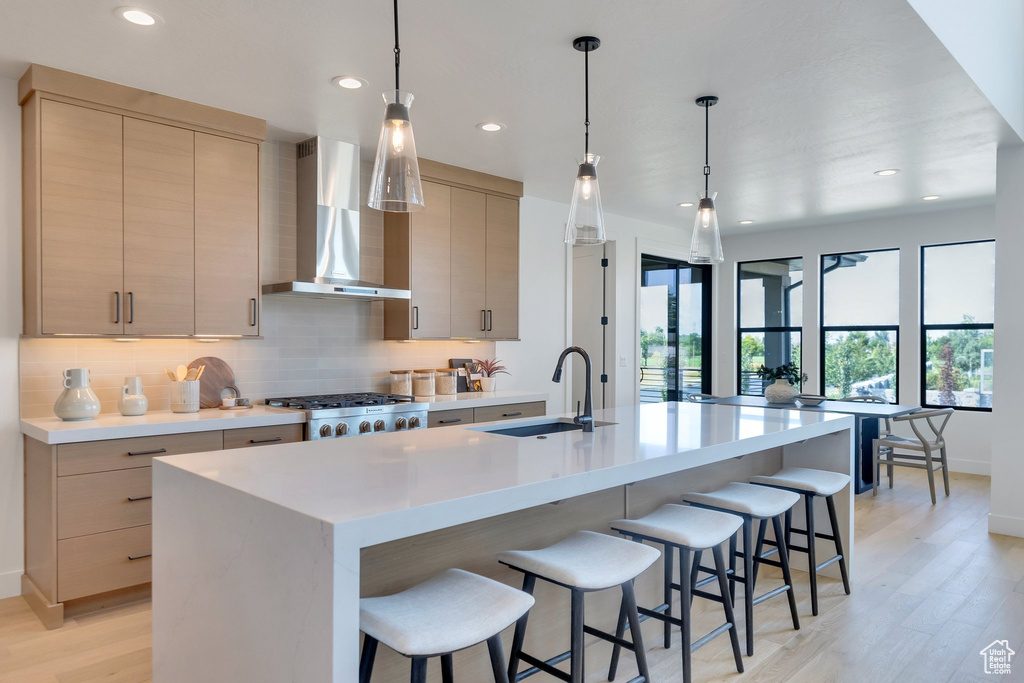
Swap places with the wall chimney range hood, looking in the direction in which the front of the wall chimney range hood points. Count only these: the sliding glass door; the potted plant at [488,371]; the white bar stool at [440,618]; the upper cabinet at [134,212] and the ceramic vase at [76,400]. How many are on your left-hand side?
2

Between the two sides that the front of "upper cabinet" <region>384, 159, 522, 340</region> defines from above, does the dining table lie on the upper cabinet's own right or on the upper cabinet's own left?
on the upper cabinet's own left

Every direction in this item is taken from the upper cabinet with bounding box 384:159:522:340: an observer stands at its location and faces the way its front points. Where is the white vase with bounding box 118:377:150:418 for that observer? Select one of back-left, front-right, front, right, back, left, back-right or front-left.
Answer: right

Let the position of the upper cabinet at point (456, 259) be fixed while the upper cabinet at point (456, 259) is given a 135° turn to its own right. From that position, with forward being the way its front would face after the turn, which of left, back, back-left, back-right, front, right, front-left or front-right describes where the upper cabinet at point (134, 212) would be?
front-left

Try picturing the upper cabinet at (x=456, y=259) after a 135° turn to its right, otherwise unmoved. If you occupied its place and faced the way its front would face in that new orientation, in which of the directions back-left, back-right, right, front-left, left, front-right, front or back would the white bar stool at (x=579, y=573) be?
left

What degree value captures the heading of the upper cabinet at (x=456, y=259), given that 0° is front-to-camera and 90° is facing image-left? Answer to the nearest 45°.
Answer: approximately 315°

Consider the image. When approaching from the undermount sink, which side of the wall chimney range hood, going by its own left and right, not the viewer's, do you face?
front

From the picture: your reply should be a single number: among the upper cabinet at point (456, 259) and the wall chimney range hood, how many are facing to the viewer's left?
0

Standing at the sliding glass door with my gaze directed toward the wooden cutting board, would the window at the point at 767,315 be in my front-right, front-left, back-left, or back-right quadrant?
back-left
